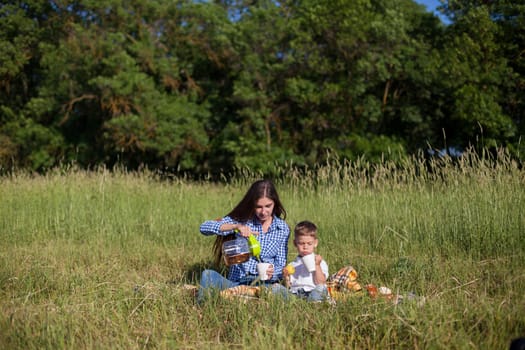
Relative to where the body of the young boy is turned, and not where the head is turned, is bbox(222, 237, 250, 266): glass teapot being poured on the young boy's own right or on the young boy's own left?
on the young boy's own right

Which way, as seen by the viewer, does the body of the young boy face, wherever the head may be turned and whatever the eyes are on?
toward the camera

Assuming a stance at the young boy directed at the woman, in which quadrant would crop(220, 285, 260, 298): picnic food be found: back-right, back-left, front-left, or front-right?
front-left

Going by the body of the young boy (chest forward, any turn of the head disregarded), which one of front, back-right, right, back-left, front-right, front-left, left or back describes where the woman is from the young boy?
back-right
